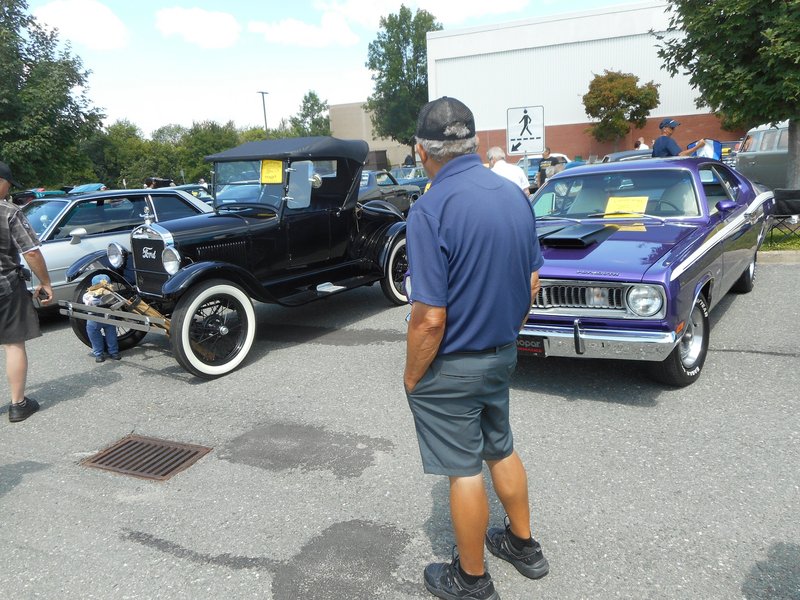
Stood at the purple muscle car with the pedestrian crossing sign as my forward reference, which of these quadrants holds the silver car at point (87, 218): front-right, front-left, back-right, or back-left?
front-left

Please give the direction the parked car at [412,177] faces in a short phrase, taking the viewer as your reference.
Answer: facing the viewer and to the left of the viewer

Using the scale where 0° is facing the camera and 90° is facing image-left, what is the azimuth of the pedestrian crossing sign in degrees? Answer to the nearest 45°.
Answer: approximately 0°

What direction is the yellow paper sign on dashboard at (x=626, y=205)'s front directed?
toward the camera

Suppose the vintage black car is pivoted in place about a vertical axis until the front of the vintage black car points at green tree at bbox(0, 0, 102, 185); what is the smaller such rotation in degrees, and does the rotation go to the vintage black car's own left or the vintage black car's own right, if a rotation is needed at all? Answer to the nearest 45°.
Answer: approximately 90° to the vintage black car's own right

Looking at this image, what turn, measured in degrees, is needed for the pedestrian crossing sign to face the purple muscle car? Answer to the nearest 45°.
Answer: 0° — it already faces it

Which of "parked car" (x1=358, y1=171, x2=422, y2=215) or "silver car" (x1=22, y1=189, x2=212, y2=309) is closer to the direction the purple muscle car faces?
the silver car

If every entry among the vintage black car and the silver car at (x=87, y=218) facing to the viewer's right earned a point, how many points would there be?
0

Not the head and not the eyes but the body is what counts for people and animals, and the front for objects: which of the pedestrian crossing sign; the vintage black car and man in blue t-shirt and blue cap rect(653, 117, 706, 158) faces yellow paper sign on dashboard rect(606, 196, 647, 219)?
the pedestrian crossing sign
